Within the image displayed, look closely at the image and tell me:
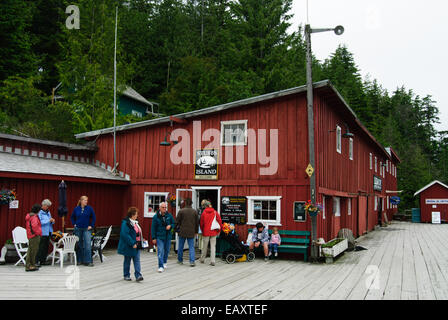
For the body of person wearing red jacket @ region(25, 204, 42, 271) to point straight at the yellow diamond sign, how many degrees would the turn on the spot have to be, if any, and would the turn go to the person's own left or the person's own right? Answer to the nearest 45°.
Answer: approximately 45° to the person's own right

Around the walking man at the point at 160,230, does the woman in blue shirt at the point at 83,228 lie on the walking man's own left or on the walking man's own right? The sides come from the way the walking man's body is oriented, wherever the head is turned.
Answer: on the walking man's own right

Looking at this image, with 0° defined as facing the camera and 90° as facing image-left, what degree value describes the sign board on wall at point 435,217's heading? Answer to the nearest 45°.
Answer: approximately 0°

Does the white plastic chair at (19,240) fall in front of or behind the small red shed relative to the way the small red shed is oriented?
in front

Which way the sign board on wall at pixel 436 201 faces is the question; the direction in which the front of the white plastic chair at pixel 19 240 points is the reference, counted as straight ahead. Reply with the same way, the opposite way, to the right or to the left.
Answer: to the right

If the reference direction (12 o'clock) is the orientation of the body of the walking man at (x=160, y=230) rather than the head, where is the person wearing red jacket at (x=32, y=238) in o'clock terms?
The person wearing red jacket is roughly at 3 o'clock from the walking man.
